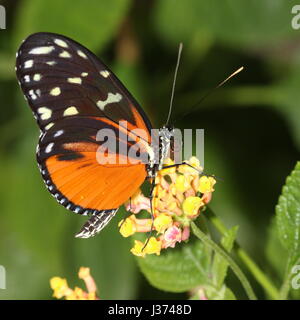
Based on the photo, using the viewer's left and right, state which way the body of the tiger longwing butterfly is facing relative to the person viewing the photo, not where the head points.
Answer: facing to the right of the viewer

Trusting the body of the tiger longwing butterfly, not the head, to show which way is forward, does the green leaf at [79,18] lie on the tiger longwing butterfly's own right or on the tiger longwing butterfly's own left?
on the tiger longwing butterfly's own left
